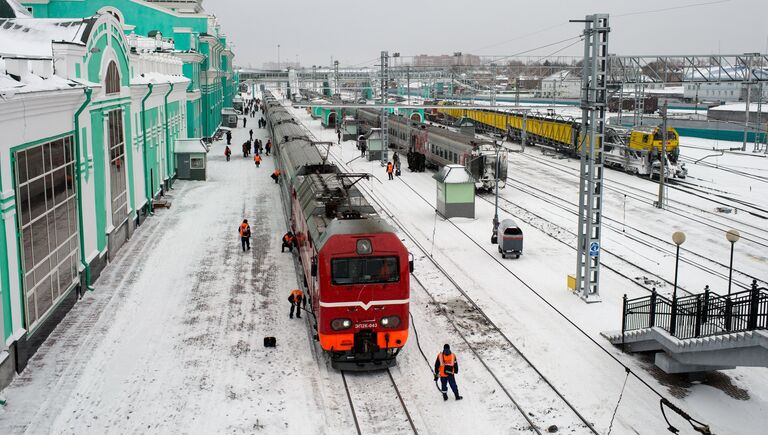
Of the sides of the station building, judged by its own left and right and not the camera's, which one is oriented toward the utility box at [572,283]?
front

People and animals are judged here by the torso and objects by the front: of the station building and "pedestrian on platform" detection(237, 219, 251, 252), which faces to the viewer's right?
the station building

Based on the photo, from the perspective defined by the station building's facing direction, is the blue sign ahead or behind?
ahead

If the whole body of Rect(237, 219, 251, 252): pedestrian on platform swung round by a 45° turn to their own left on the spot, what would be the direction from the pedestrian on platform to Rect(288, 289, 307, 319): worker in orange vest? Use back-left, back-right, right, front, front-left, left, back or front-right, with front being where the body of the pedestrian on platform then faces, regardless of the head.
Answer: back-left

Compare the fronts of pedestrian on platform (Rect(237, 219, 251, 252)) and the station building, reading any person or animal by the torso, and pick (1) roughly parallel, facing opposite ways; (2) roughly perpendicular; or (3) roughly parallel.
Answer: roughly perpendicular

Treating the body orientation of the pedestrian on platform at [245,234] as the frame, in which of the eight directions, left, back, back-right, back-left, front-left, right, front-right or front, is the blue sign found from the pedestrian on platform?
back-right

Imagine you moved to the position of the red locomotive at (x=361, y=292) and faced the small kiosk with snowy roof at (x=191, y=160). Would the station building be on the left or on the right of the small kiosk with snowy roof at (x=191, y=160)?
left

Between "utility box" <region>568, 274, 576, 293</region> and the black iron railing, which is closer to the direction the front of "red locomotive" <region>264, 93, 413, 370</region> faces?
the black iron railing

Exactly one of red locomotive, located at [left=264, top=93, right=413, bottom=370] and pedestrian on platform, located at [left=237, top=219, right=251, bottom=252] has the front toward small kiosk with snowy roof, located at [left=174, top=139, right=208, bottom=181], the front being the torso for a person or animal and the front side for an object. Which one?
the pedestrian on platform

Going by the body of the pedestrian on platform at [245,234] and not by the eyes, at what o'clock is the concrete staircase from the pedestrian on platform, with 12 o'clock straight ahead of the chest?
The concrete staircase is roughly at 5 o'clock from the pedestrian on platform.

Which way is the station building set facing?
to the viewer's right

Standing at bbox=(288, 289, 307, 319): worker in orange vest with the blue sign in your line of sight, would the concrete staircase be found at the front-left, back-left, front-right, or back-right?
front-right

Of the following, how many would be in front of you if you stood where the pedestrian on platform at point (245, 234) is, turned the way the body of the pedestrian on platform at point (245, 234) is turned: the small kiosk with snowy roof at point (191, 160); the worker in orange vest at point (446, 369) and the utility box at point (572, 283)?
1

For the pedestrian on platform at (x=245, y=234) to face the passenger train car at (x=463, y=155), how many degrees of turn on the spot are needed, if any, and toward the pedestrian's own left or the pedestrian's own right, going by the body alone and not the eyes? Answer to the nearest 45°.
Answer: approximately 45° to the pedestrian's own right

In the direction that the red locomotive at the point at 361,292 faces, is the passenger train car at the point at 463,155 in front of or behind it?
behind

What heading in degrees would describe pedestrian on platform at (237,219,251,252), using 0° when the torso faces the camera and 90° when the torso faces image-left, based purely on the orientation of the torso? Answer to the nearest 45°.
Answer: approximately 180°

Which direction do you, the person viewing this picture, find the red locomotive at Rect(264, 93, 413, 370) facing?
facing the viewer
